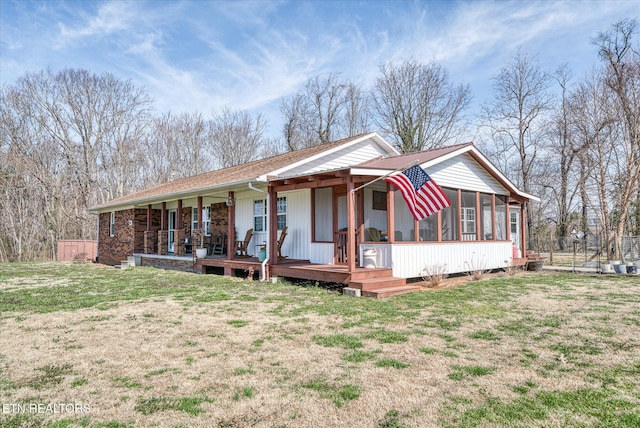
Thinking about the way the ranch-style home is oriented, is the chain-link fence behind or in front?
behind

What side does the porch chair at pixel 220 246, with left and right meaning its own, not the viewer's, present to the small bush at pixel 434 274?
left

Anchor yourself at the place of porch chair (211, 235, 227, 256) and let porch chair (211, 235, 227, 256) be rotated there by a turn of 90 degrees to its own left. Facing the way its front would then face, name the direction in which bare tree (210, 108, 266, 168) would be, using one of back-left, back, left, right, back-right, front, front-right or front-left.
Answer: back-left

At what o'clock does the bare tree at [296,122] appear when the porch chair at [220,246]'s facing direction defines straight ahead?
The bare tree is roughly at 5 o'clock from the porch chair.

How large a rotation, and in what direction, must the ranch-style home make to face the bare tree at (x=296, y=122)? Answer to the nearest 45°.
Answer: approximately 135° to its right

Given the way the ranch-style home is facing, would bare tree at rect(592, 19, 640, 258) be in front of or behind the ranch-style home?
behind

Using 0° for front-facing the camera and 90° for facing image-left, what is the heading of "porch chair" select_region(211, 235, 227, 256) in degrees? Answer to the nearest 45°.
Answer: approximately 45°

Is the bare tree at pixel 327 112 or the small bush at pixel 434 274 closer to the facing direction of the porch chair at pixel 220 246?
the small bush

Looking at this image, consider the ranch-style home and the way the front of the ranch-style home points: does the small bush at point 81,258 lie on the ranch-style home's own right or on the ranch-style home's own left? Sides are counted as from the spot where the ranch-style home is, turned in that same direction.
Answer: on the ranch-style home's own right

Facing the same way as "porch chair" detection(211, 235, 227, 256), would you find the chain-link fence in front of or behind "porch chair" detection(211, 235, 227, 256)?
behind
